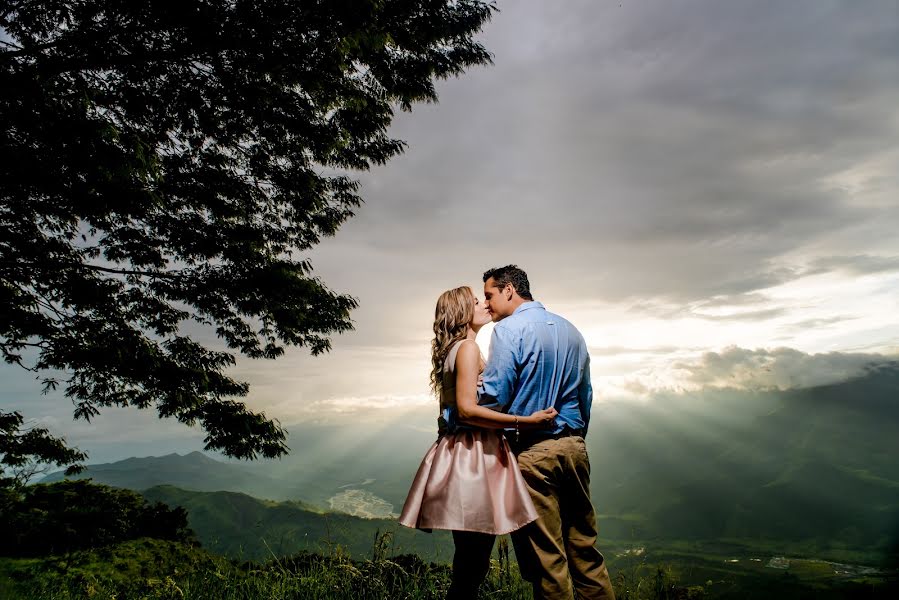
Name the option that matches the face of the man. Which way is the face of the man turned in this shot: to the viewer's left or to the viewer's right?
to the viewer's left

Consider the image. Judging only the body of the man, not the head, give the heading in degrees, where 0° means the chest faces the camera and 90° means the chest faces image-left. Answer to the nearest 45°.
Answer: approximately 135°

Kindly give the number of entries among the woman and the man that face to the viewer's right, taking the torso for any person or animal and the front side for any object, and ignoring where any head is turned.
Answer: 1

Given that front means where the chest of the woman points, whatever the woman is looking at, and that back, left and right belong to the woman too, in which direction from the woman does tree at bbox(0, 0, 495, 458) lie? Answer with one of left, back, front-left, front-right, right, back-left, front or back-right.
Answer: back-left

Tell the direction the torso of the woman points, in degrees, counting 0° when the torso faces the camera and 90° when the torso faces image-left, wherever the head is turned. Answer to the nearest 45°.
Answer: approximately 270°
